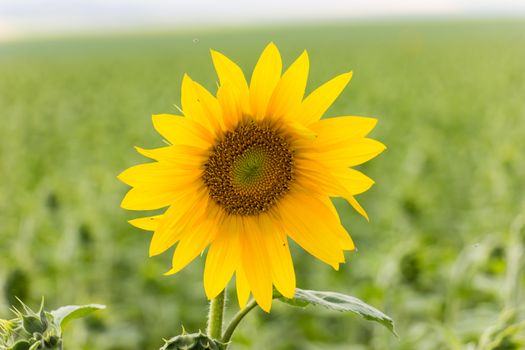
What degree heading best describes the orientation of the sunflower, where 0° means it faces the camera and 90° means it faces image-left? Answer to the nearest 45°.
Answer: approximately 0°
